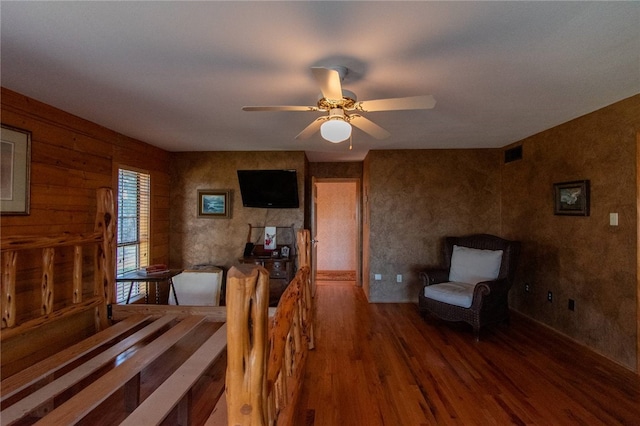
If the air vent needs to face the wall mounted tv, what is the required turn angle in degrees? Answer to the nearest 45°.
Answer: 0° — it already faces it

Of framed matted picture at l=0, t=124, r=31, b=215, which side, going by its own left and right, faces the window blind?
left

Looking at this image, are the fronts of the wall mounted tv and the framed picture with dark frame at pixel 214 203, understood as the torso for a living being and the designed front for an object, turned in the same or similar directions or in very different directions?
same or similar directions

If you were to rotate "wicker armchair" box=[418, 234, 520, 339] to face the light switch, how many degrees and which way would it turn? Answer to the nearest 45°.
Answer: approximately 135° to its left

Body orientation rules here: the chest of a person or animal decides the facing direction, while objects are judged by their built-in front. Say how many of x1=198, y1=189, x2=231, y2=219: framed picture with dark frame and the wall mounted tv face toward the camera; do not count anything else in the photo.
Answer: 2

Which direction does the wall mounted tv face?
toward the camera

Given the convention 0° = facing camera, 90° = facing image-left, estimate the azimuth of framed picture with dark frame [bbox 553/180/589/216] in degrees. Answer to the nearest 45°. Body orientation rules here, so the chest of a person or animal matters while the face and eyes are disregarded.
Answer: approximately 45°

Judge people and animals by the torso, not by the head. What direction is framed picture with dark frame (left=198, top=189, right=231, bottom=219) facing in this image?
toward the camera

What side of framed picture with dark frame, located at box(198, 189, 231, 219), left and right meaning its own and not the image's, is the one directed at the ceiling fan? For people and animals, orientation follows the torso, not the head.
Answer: front

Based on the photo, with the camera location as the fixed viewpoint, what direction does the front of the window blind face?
facing the viewer and to the right of the viewer

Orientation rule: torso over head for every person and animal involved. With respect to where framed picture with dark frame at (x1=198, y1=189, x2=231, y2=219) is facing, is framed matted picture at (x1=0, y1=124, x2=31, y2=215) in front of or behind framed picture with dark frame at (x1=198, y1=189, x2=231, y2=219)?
in front

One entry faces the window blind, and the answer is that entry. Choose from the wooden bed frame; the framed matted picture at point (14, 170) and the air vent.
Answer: the air vent

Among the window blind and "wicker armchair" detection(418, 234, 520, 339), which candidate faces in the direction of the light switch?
the window blind

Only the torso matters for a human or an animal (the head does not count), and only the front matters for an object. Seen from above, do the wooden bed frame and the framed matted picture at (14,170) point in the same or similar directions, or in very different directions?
same or similar directions

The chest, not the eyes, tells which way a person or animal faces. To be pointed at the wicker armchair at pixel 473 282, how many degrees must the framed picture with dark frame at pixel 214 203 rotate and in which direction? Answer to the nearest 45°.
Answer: approximately 45° to its left

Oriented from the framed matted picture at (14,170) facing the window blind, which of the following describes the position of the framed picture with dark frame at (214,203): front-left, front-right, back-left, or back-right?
front-right

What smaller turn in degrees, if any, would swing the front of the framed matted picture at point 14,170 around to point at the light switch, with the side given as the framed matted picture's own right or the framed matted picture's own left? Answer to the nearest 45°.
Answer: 0° — it already faces it

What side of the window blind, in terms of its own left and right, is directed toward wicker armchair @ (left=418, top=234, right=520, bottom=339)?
front

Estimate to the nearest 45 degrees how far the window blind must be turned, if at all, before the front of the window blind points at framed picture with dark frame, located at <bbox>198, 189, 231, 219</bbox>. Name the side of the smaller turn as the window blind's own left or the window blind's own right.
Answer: approximately 45° to the window blind's own left
